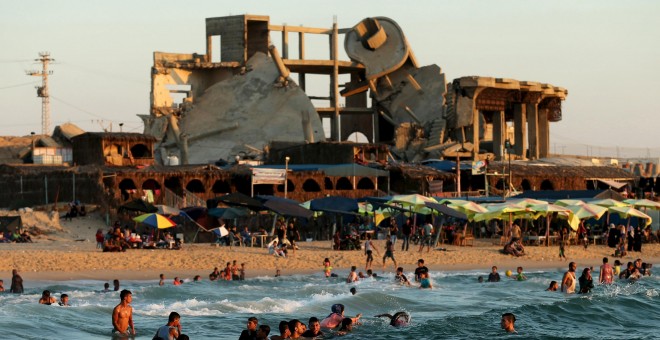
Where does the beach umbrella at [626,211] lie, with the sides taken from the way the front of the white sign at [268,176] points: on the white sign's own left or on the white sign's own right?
on the white sign's own left

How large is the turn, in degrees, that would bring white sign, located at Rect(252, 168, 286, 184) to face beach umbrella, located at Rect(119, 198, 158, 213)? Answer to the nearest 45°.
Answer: approximately 45° to its right

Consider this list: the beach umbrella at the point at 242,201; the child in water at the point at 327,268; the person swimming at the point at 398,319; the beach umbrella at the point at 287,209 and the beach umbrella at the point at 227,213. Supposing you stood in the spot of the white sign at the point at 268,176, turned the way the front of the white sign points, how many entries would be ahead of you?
5

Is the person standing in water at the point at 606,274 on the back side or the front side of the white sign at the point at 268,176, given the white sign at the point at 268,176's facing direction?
on the front side

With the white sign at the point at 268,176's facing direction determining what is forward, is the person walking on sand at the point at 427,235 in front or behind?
in front

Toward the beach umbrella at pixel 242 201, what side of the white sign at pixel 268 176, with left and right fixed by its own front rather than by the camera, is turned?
front

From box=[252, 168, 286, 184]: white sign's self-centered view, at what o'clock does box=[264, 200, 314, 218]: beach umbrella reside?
The beach umbrella is roughly at 12 o'clock from the white sign.

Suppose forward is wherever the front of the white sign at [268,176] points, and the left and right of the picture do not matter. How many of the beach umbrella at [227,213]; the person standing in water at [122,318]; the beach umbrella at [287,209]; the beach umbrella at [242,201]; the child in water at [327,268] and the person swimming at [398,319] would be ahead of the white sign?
6

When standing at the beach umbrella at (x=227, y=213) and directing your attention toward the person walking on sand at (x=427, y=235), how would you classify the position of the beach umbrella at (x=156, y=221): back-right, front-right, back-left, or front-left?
back-right

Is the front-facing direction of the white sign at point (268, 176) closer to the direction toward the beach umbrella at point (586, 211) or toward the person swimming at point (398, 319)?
the person swimming

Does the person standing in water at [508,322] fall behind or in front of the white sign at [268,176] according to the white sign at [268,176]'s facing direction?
in front

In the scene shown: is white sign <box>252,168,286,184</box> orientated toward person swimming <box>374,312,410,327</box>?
yes

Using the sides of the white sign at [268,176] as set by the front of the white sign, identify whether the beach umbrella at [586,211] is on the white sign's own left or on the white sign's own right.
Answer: on the white sign's own left

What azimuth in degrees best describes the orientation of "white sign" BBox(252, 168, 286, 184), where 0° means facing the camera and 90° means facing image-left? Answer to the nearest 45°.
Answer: approximately 0°
